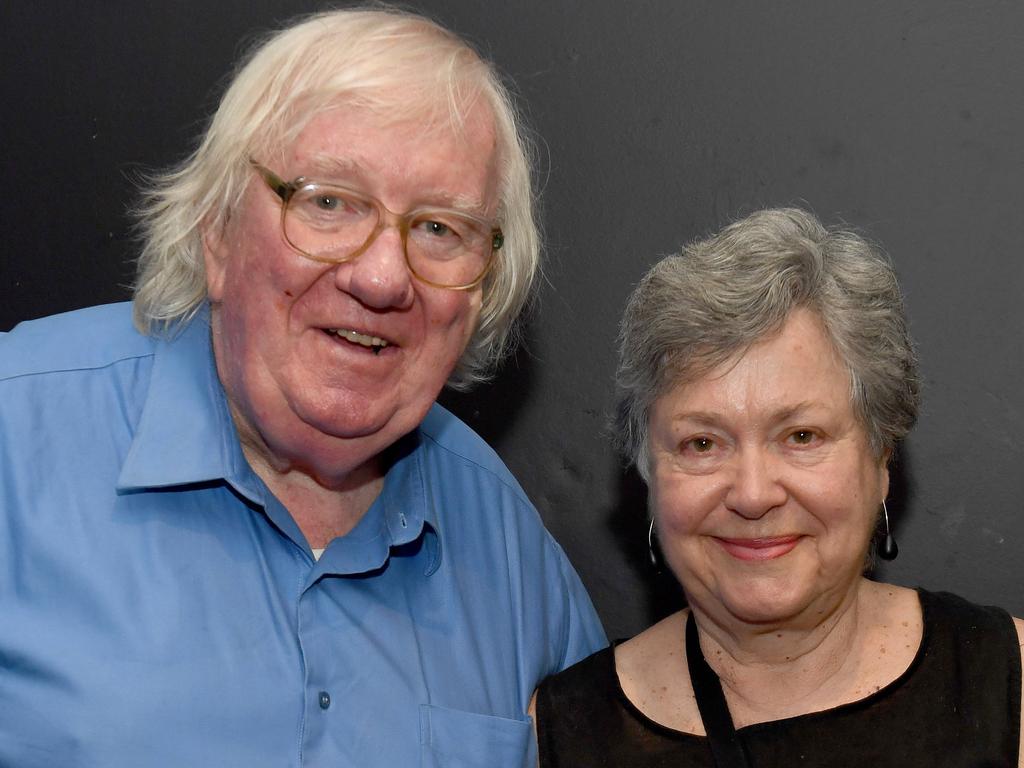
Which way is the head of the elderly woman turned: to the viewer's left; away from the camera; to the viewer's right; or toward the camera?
toward the camera

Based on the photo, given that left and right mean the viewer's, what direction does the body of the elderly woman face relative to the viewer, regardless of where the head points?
facing the viewer

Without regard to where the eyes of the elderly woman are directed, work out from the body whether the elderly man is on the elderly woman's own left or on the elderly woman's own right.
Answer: on the elderly woman's own right
